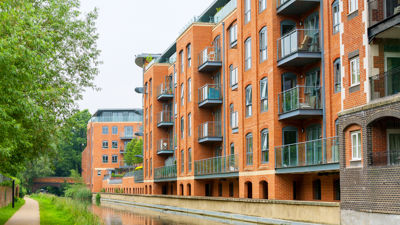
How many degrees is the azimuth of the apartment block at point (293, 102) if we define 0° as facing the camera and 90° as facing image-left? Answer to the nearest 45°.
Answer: approximately 45°

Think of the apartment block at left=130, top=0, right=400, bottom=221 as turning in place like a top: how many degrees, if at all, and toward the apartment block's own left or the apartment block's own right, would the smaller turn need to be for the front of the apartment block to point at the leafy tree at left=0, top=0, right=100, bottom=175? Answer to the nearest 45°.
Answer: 0° — it already faces it
